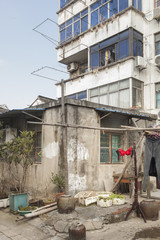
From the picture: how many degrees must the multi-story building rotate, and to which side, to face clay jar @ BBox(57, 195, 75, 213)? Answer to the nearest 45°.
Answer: approximately 45° to its left

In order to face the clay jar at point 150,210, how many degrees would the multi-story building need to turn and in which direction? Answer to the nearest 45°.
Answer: approximately 45° to its left

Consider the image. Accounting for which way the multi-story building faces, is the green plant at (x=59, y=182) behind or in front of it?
in front

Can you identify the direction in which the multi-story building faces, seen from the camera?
facing the viewer and to the left of the viewer

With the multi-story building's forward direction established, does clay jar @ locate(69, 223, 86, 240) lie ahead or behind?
ahead

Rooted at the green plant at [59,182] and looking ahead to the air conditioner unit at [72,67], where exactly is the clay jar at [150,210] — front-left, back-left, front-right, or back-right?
back-right

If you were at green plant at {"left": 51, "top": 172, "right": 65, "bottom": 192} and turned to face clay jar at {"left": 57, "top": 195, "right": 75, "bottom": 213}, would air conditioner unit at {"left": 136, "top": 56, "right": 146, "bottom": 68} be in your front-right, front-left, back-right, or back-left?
back-left

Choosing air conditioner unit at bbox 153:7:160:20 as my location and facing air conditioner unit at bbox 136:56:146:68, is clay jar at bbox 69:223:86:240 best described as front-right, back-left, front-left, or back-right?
front-left
